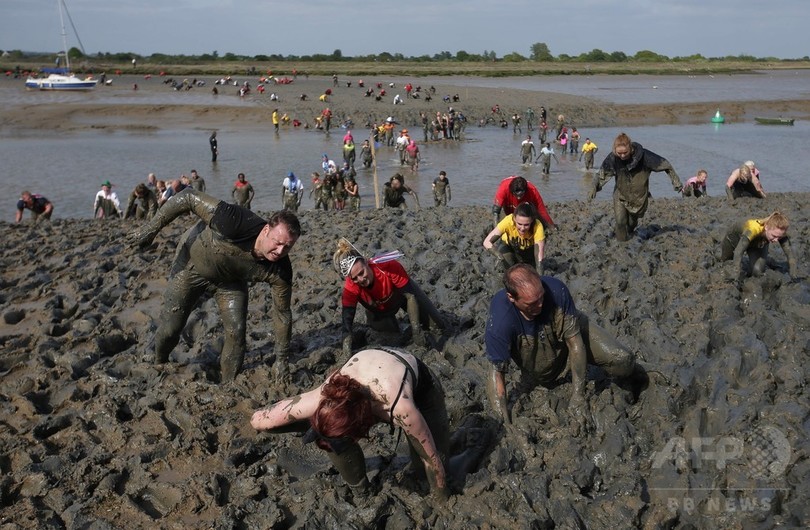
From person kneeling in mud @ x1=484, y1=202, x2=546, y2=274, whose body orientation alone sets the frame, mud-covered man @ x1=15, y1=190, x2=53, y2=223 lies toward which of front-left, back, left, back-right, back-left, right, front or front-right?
back-right

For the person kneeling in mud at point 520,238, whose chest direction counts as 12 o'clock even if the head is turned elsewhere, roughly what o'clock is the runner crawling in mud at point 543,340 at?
The runner crawling in mud is roughly at 12 o'clock from the person kneeling in mud.

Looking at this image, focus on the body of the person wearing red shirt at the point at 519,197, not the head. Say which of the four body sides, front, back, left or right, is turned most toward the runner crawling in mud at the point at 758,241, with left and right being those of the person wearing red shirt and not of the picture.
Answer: left

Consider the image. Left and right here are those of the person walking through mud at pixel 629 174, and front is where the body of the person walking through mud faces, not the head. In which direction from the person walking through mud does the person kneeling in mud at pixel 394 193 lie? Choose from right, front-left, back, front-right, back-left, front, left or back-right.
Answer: back-right

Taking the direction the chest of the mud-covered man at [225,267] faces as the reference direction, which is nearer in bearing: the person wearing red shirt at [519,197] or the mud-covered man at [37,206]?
the person wearing red shirt

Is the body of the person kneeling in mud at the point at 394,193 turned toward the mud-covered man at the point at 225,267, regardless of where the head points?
yes
